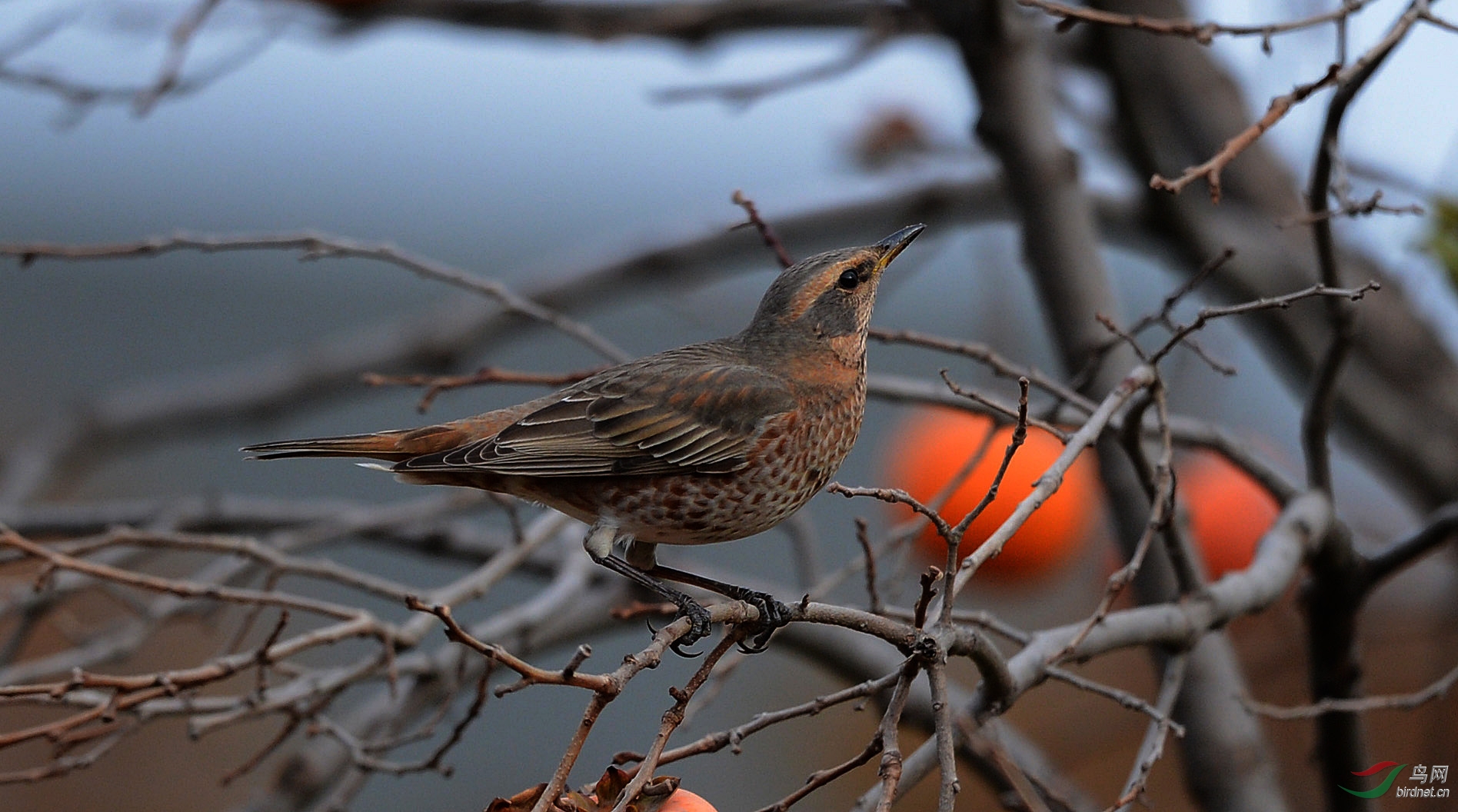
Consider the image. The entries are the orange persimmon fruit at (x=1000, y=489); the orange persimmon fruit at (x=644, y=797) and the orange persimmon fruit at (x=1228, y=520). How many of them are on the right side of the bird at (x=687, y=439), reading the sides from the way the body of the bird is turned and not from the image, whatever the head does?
1

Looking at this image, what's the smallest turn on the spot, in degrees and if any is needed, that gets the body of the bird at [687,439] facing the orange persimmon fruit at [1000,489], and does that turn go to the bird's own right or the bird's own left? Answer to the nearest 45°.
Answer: approximately 45° to the bird's own left

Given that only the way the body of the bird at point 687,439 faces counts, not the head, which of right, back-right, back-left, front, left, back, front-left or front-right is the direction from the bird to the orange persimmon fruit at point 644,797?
right

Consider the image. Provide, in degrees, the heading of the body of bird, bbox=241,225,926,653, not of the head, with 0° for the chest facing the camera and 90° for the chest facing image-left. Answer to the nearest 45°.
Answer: approximately 270°

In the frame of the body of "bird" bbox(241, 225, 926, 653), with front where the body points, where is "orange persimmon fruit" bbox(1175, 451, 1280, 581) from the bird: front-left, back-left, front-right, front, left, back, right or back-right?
front-left
